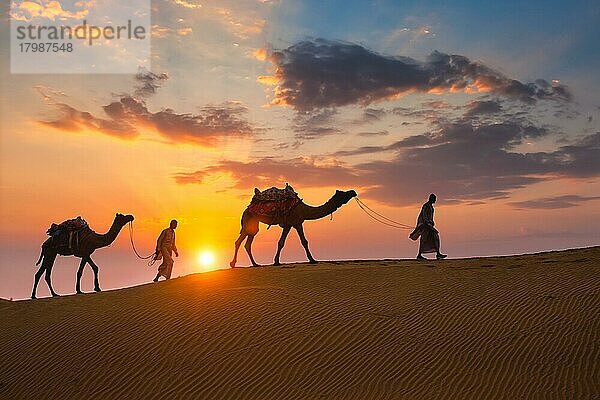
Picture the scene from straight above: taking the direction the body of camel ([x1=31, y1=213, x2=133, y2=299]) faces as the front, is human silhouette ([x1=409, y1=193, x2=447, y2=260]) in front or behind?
in front

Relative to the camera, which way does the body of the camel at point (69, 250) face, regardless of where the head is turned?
to the viewer's right

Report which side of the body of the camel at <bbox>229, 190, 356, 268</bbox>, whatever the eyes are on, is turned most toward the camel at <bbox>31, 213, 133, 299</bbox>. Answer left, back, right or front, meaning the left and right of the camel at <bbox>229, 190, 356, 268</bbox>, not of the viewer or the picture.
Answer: back

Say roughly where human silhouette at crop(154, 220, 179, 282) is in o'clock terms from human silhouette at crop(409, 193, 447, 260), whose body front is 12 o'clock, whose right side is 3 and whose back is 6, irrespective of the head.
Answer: human silhouette at crop(154, 220, 179, 282) is roughly at 6 o'clock from human silhouette at crop(409, 193, 447, 260).

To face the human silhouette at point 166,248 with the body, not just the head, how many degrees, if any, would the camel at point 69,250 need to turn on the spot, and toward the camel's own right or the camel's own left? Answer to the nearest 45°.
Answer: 0° — it already faces them

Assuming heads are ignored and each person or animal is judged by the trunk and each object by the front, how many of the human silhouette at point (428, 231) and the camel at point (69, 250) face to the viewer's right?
2

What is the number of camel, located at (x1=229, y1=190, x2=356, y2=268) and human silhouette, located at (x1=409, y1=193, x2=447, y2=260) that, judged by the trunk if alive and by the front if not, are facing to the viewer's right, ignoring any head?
2

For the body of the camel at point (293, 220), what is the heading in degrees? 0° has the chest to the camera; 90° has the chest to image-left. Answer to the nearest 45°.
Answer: approximately 270°

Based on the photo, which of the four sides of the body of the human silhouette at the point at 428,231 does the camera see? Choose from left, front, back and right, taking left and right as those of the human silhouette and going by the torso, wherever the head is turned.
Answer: right

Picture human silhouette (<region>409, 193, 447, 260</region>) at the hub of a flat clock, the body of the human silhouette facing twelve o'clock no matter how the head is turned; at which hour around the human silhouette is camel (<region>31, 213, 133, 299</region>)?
The camel is roughly at 6 o'clock from the human silhouette.

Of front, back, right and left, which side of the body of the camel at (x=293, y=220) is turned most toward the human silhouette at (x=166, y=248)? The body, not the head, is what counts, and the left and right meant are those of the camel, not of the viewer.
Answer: back

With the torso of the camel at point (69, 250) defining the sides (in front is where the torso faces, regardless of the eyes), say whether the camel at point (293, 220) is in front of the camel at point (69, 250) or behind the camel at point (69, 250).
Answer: in front
